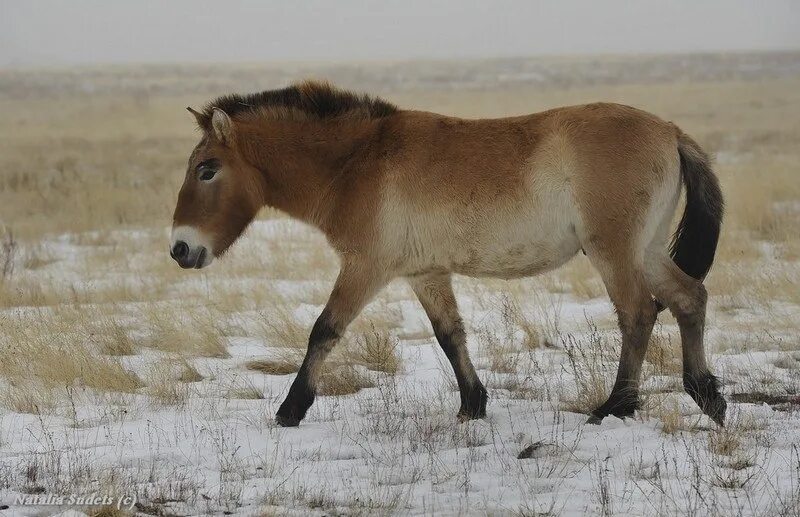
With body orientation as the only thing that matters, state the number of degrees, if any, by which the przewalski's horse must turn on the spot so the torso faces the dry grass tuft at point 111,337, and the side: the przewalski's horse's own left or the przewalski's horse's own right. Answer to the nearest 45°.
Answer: approximately 45° to the przewalski's horse's own right

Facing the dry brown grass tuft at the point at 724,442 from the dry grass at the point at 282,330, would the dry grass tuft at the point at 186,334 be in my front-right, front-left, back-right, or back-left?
back-right

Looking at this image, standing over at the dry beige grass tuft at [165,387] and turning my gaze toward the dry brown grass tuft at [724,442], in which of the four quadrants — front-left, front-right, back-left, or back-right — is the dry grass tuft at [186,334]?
back-left

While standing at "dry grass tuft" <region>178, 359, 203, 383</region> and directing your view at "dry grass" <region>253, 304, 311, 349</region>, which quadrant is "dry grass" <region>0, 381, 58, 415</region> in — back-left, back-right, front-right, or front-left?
back-left

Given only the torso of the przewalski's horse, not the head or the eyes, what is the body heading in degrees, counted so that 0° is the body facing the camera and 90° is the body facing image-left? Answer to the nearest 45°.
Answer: approximately 90°

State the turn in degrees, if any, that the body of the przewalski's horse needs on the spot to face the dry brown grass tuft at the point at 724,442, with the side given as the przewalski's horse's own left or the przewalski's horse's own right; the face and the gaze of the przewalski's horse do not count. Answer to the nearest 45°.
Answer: approximately 135° to the przewalski's horse's own left

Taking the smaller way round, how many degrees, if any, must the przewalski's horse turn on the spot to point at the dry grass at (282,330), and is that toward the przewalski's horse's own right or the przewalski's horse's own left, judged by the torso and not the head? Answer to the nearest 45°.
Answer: approximately 45° to the przewalski's horse's own right
